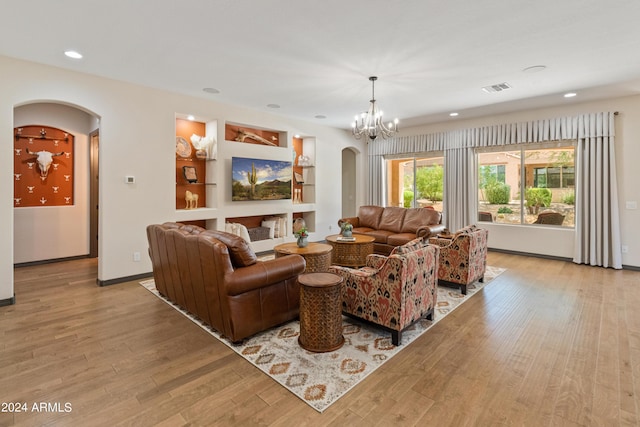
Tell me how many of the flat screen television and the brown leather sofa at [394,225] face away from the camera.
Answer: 0

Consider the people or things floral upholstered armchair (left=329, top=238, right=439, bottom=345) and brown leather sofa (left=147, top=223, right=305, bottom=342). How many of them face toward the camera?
0

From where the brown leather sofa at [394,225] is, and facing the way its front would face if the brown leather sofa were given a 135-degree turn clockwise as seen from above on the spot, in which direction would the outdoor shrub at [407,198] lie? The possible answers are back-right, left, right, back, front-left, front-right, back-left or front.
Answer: front

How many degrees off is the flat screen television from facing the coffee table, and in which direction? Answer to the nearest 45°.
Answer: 0° — it already faces it

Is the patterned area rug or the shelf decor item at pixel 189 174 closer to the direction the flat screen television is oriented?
the patterned area rug

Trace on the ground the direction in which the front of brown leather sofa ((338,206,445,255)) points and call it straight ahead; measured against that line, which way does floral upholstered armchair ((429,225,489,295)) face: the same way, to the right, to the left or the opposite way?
to the right

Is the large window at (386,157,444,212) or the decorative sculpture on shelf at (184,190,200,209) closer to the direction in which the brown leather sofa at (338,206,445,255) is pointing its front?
the decorative sculpture on shelf

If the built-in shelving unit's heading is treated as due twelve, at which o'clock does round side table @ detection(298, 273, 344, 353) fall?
The round side table is roughly at 1 o'clock from the built-in shelving unit.

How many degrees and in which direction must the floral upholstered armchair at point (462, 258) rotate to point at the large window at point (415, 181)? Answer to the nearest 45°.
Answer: approximately 45° to its right

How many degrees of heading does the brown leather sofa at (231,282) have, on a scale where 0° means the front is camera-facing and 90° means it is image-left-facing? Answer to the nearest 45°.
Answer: approximately 225°
